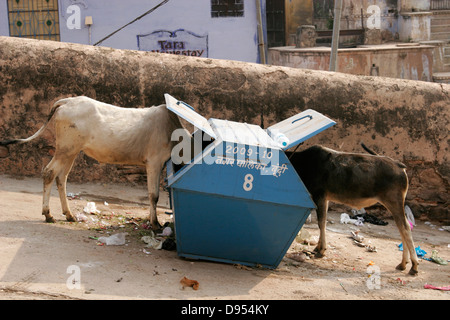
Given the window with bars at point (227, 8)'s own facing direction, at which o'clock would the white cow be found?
The white cow is roughly at 12 o'clock from the window with bars.

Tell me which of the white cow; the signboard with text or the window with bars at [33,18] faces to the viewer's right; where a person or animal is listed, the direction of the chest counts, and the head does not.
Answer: the white cow

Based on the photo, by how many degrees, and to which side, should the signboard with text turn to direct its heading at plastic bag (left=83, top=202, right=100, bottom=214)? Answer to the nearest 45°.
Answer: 0° — it already faces it

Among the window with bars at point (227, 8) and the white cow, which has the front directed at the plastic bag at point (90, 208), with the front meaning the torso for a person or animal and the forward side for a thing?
the window with bars

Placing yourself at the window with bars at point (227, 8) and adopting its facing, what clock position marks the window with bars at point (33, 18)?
the window with bars at point (33, 18) is roughly at 3 o'clock from the window with bars at point (227, 8).

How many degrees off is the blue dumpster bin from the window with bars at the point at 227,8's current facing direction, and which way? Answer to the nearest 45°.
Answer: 0° — it already faces it

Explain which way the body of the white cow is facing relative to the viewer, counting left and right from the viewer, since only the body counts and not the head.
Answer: facing to the right of the viewer

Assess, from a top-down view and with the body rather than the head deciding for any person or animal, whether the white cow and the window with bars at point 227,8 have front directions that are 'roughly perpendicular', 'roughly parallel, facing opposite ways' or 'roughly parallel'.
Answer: roughly perpendicular

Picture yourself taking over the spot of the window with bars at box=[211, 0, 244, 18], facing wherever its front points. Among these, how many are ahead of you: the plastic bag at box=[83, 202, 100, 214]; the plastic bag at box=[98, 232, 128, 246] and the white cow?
3

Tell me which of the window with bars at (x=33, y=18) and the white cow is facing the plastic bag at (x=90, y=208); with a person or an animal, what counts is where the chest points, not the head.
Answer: the window with bars

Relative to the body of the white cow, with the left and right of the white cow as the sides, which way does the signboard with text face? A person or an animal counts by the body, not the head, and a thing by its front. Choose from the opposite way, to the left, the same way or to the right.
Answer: to the right

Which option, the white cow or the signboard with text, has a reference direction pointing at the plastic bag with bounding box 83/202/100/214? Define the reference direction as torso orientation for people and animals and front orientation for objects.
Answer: the signboard with text

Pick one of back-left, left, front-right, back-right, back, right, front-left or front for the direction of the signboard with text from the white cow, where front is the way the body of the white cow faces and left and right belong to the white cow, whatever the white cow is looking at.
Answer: left
